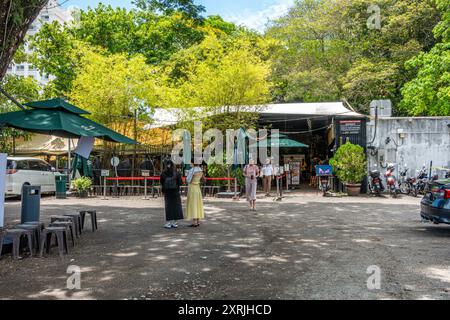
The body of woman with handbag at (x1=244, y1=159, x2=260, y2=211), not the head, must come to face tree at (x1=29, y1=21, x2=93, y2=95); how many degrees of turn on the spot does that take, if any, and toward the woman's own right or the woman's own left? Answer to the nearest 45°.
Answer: approximately 135° to the woman's own right

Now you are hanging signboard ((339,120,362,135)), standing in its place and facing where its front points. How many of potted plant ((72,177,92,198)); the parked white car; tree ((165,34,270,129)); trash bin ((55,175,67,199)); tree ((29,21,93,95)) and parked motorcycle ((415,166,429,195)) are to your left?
1

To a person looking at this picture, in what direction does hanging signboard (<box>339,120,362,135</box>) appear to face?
facing the viewer

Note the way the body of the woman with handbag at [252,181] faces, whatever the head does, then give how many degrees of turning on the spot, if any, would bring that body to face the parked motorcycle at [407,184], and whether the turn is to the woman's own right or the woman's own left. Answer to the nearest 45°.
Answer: approximately 135° to the woman's own left

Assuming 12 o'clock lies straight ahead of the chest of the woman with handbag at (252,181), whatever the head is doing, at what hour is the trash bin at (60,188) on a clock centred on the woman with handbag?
The trash bin is roughly at 4 o'clock from the woman with handbag.

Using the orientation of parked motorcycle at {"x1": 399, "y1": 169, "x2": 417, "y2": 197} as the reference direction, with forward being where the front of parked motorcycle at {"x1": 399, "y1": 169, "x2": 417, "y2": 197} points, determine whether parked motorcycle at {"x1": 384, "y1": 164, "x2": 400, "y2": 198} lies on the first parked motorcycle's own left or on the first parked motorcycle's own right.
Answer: on the first parked motorcycle's own left

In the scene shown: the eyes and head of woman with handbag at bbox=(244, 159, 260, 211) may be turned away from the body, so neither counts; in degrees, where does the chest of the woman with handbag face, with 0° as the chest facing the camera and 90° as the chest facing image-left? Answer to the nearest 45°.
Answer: approximately 0°

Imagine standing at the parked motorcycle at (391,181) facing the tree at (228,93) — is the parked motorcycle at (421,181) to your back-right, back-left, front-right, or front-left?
back-right

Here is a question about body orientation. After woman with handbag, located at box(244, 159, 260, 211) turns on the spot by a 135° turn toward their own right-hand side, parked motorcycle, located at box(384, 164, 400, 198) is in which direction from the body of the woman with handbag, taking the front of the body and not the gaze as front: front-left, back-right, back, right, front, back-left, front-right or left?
right

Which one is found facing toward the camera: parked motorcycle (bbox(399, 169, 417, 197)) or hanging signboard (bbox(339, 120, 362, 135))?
the hanging signboard

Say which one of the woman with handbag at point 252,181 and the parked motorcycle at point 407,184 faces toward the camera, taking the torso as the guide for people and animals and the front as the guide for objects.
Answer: the woman with handbag

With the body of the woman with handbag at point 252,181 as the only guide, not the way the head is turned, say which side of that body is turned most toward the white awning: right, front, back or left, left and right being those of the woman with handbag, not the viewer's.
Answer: back
